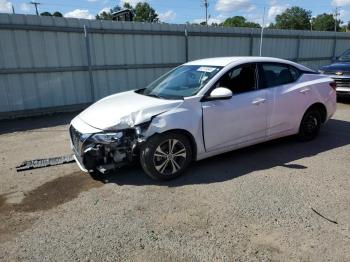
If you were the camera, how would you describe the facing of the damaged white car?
facing the viewer and to the left of the viewer

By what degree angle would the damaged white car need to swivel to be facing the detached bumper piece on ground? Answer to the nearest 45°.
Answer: approximately 45° to its right
